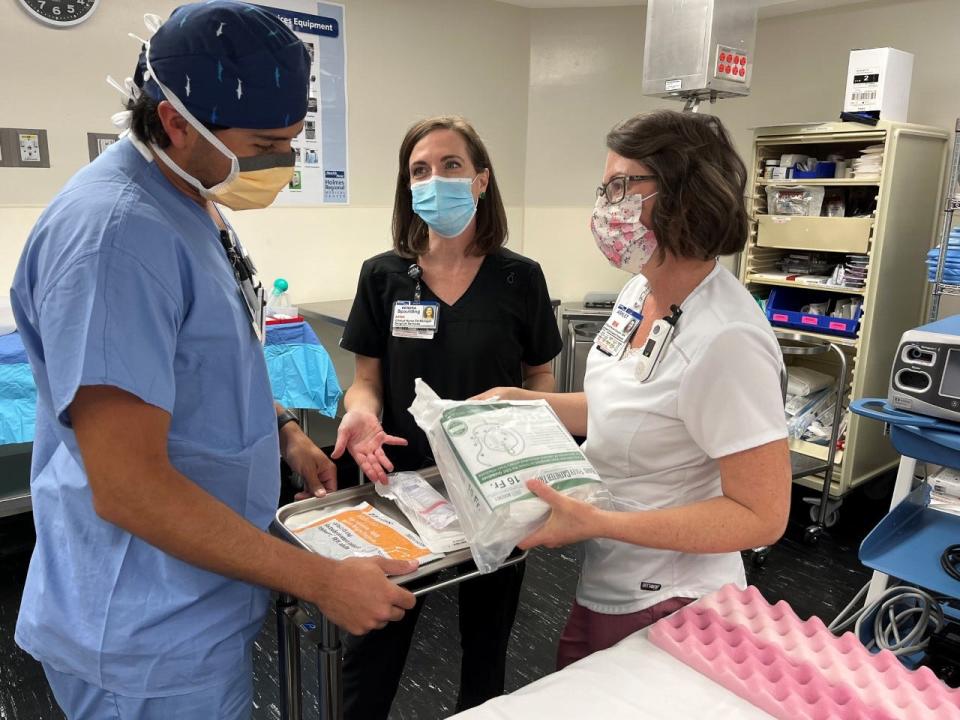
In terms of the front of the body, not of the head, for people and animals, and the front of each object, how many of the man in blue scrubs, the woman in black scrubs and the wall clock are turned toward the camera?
2

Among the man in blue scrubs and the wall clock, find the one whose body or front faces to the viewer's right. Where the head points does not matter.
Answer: the man in blue scrubs

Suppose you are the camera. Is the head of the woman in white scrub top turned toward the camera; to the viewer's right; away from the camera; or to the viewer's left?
to the viewer's left

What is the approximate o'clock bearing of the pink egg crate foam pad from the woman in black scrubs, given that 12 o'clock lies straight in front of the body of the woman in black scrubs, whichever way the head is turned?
The pink egg crate foam pad is roughly at 11 o'clock from the woman in black scrubs.

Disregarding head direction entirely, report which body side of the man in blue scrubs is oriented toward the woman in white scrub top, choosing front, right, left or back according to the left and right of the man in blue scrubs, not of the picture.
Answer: front

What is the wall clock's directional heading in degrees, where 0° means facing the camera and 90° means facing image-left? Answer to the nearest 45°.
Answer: approximately 0°

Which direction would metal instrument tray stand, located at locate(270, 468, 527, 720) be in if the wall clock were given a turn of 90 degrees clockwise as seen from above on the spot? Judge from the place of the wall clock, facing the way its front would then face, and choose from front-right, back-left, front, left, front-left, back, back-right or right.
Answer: left

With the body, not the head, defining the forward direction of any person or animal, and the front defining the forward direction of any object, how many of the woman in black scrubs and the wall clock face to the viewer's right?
0

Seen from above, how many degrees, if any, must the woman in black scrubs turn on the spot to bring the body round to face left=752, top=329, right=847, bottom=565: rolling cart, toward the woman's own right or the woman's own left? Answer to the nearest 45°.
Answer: approximately 135° to the woman's own left

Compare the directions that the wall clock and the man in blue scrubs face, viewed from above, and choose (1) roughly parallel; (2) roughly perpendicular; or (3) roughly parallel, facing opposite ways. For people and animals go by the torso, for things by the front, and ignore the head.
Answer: roughly perpendicular

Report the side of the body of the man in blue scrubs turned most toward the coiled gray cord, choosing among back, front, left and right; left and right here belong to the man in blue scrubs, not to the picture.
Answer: front

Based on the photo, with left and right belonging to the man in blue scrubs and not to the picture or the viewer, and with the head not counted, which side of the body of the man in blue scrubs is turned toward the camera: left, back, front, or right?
right

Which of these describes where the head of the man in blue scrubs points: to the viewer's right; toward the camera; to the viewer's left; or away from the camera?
to the viewer's right
